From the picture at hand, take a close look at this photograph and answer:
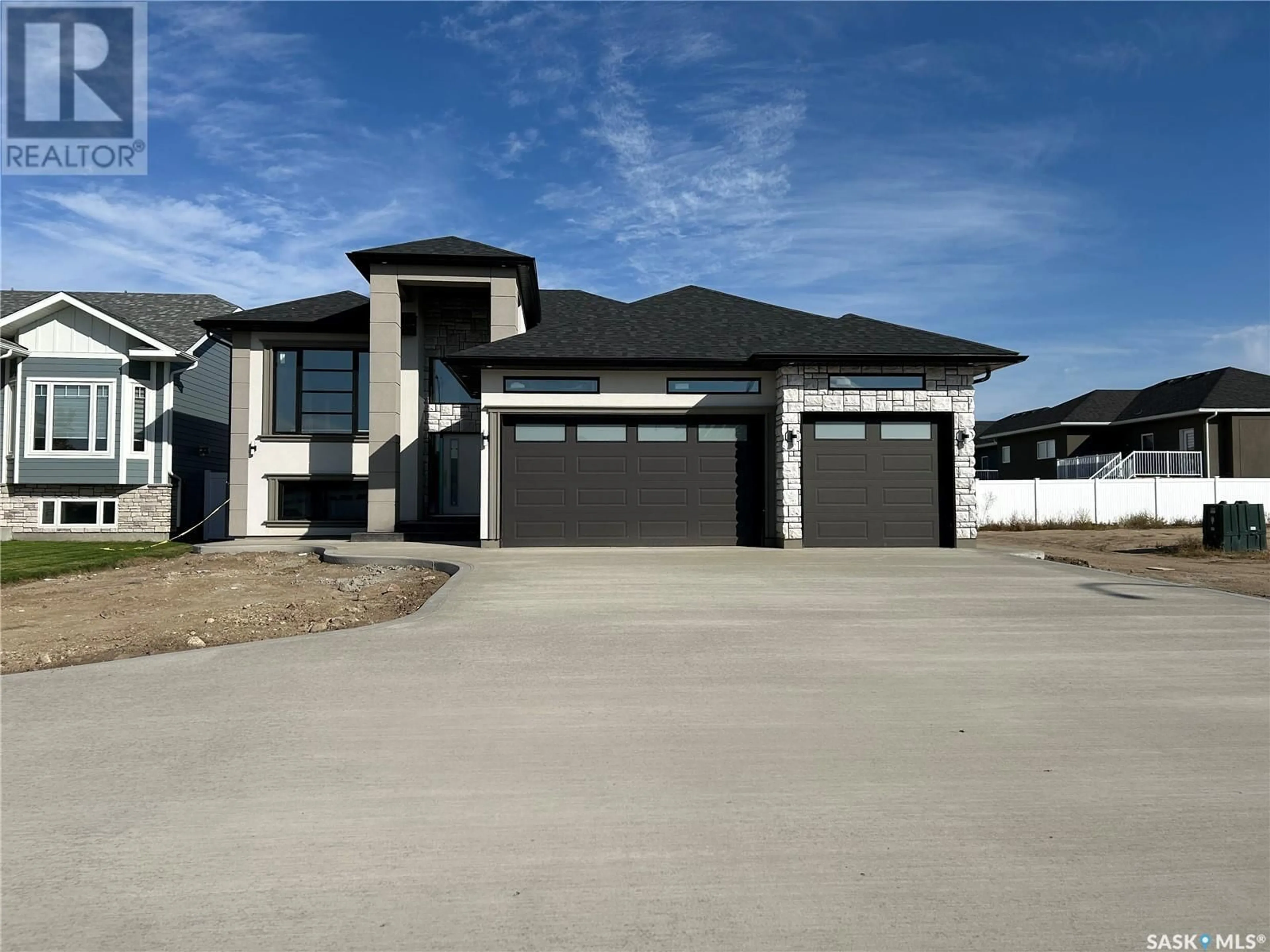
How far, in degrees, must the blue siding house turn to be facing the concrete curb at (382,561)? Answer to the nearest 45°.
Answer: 0° — it already faces it

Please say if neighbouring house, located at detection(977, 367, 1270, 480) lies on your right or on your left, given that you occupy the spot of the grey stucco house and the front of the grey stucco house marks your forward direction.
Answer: on your left

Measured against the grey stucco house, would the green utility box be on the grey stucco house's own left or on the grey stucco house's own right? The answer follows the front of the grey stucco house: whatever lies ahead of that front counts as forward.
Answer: on the grey stucco house's own left

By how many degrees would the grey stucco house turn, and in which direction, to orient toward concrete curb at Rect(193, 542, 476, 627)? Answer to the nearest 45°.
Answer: approximately 45° to its right

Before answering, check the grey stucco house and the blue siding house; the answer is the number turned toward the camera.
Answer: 2

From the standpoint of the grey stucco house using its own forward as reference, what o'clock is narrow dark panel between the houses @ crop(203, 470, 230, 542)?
The narrow dark panel between the houses is roughly at 4 o'clock from the grey stucco house.

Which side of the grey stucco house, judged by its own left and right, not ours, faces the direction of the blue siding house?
right

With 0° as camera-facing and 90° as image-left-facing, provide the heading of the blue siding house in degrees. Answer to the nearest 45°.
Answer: approximately 0°
